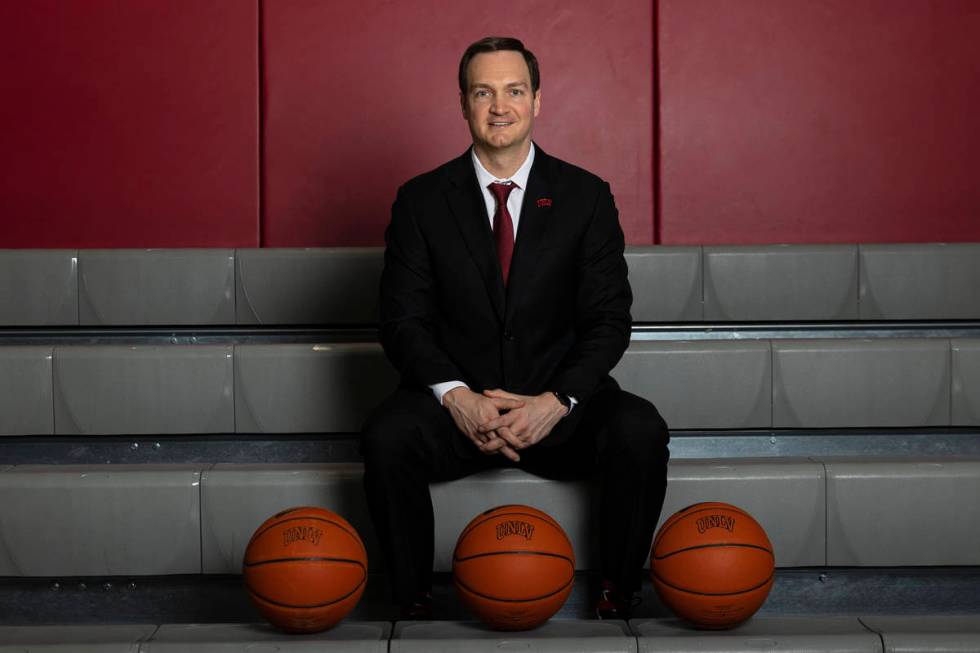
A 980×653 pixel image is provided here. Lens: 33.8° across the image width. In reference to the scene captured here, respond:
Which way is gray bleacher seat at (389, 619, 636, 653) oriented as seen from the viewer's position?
toward the camera

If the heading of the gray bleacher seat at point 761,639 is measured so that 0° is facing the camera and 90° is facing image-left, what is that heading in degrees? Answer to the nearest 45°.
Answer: approximately 0°

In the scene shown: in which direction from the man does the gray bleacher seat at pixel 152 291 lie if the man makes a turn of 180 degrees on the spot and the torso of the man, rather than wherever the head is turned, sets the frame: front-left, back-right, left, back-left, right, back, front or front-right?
front-left

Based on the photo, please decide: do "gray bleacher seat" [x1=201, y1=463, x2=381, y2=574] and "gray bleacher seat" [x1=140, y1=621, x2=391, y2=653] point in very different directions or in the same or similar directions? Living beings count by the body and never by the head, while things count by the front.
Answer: same or similar directions

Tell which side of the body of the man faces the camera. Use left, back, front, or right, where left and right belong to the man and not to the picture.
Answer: front

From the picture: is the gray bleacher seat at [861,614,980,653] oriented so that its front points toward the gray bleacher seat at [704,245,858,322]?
no

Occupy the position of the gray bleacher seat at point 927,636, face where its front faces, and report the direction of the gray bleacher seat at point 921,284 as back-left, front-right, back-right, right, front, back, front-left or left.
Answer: back

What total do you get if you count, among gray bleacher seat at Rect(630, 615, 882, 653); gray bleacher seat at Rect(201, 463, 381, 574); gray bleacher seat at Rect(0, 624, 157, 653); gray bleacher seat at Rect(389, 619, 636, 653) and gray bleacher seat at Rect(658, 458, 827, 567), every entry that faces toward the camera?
5

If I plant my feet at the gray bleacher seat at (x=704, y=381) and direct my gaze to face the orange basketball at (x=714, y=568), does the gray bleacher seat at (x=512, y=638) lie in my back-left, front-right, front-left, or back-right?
front-right

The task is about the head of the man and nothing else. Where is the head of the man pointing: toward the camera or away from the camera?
toward the camera

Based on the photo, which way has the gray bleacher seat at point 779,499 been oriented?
toward the camera

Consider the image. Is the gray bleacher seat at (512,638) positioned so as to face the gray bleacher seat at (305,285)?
no
